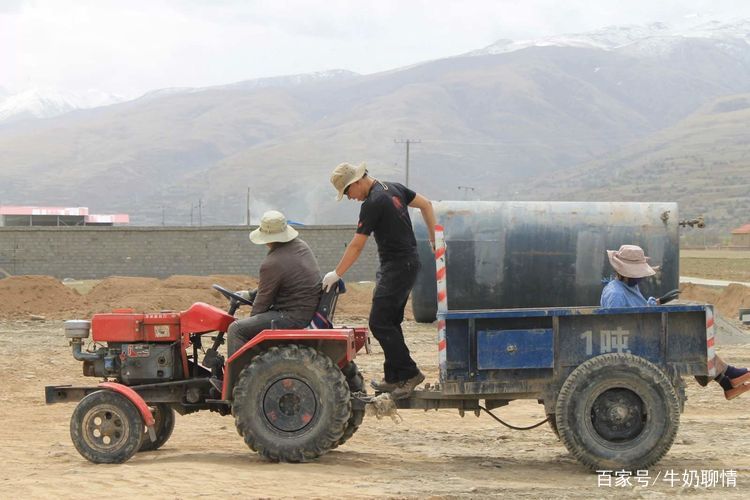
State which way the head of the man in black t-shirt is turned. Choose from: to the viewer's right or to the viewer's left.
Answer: to the viewer's left

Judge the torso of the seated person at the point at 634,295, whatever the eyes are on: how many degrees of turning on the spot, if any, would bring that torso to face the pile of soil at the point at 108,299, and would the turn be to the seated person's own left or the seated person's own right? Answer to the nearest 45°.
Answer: approximately 135° to the seated person's own left

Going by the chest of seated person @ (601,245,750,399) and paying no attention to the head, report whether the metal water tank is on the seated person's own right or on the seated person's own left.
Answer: on the seated person's own left

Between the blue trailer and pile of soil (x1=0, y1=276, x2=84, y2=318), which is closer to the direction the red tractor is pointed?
the pile of soil

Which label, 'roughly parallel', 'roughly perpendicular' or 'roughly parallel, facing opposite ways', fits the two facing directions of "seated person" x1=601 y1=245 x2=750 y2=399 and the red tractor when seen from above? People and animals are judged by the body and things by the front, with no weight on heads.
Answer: roughly parallel, facing opposite ways

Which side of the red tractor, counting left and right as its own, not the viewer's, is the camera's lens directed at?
left

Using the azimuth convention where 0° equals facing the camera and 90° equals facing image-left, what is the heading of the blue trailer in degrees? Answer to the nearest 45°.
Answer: approximately 90°

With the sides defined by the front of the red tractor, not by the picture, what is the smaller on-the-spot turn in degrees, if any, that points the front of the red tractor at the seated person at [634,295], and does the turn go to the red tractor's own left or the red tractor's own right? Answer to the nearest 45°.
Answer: approximately 180°

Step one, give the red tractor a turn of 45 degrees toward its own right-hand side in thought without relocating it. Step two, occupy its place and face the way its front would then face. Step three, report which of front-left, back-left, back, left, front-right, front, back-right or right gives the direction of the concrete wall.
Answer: front-right

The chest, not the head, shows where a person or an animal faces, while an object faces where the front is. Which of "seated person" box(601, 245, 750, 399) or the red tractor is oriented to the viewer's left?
the red tractor

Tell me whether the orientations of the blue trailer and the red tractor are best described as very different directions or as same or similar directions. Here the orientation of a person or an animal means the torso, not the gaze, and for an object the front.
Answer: same or similar directions

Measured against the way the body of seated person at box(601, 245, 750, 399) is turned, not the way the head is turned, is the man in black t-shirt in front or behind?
behind

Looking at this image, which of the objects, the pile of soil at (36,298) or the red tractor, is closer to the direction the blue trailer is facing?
the red tractor

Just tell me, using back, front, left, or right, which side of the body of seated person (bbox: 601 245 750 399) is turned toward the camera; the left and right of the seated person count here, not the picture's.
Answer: right
